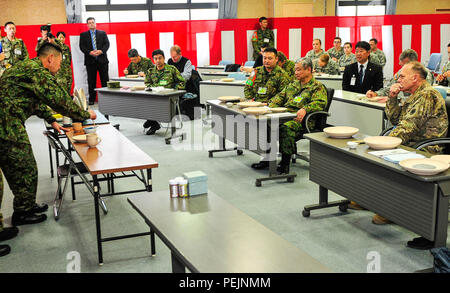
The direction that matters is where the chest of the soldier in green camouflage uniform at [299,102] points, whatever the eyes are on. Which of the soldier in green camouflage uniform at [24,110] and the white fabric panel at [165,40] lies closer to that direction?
the soldier in green camouflage uniform

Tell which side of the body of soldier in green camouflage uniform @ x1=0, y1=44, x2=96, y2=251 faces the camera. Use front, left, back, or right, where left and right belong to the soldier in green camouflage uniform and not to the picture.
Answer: right

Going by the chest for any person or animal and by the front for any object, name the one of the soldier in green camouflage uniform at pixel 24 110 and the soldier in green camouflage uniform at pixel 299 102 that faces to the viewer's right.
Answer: the soldier in green camouflage uniform at pixel 24 110

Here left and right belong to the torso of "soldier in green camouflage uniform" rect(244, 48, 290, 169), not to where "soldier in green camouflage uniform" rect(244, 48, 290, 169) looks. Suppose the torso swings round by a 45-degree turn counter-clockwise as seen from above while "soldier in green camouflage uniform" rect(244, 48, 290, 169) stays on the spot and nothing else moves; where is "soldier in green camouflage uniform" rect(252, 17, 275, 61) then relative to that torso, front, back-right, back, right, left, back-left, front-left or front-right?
back

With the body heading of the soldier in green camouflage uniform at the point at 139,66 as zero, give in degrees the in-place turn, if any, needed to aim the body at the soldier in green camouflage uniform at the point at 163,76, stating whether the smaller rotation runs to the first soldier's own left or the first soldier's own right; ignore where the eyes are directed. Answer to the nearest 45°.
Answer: approximately 45° to the first soldier's own left

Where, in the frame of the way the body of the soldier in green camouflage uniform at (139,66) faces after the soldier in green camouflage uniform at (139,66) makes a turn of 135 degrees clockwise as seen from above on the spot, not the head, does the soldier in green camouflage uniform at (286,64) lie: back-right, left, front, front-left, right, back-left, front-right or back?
back-right

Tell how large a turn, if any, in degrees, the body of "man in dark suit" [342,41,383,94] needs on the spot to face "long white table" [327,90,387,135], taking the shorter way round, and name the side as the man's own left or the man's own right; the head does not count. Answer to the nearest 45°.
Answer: approximately 45° to the man's own left

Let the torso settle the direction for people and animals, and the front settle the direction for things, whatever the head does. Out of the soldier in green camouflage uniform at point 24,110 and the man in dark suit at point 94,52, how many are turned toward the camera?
1
